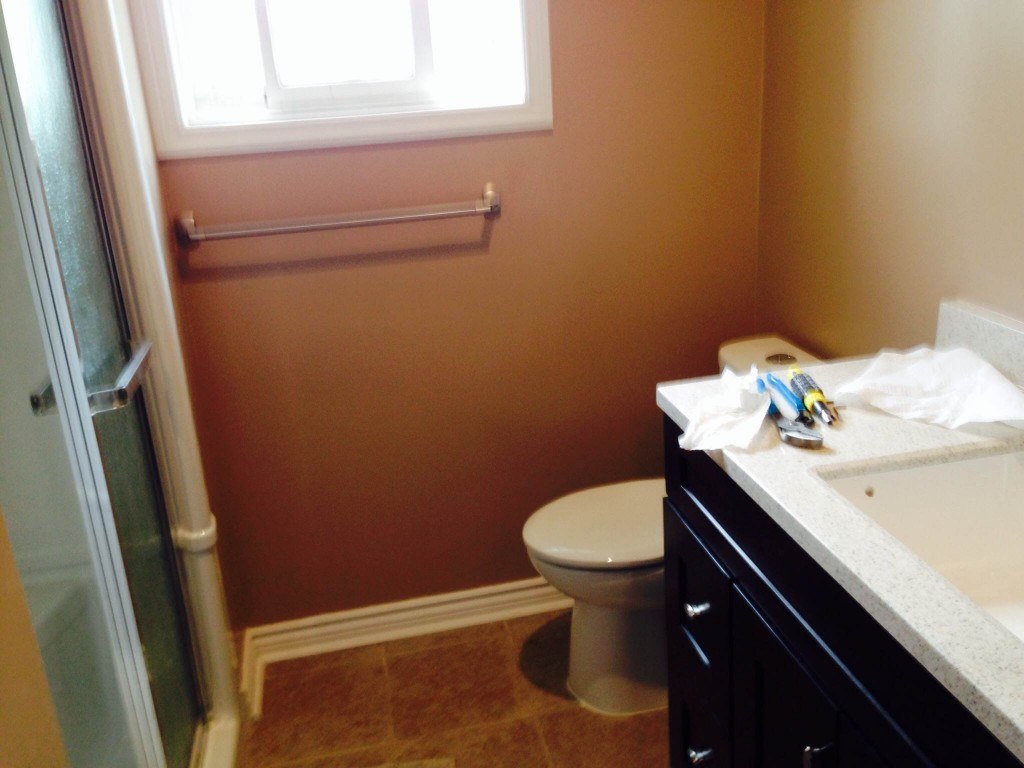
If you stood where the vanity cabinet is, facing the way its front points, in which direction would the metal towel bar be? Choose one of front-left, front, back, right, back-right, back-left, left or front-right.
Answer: right

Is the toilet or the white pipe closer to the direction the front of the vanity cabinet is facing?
the white pipe

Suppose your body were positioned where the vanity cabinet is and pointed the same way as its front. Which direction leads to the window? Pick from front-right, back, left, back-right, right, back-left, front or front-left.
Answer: right

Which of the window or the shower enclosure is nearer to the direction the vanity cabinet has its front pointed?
the shower enclosure

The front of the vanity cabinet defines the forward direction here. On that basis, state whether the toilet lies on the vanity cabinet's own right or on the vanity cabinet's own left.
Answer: on the vanity cabinet's own right

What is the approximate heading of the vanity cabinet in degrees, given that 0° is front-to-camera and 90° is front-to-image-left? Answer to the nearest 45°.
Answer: approximately 45°

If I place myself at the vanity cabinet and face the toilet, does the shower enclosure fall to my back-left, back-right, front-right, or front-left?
front-left

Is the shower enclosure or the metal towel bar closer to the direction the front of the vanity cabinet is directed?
the shower enclosure

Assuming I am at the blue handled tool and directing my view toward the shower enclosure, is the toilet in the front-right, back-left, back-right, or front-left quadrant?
front-right
